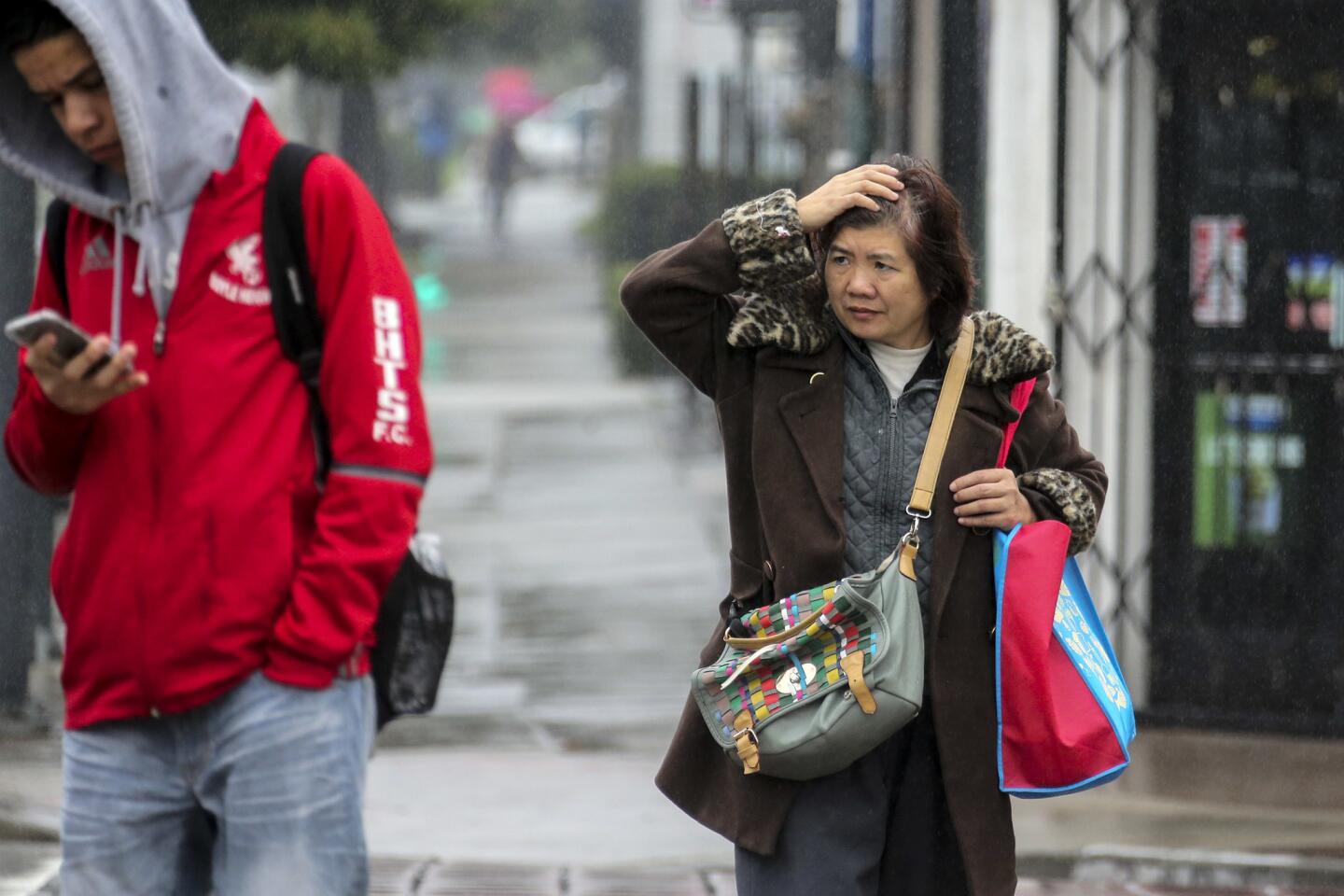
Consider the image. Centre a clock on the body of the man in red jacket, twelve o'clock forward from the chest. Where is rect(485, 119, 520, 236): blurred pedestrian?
The blurred pedestrian is roughly at 5 o'clock from the man in red jacket.

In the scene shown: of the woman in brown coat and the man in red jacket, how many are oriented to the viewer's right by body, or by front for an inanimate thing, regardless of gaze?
0

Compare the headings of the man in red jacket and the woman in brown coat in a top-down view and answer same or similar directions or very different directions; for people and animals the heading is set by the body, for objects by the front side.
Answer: same or similar directions

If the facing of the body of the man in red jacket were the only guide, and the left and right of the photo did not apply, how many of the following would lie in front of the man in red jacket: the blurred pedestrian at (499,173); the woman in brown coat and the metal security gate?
0

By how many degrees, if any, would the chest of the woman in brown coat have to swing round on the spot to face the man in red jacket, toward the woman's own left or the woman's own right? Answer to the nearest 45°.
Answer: approximately 45° to the woman's own right

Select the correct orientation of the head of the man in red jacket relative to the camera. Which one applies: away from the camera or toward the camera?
toward the camera

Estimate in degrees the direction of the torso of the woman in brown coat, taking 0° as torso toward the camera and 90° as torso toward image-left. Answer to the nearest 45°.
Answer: approximately 0°

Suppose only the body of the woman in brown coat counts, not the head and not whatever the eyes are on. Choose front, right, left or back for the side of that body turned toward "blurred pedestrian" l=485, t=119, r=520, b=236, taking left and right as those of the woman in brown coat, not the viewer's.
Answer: back

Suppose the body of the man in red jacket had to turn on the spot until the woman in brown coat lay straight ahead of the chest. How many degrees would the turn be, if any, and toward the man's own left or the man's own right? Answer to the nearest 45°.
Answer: approximately 135° to the man's own left
